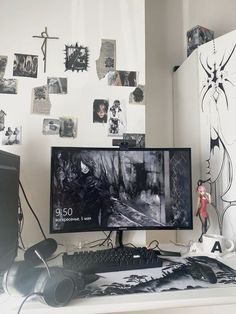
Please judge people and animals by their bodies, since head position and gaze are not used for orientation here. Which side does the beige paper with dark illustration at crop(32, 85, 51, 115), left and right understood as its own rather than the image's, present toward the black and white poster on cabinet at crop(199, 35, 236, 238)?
left

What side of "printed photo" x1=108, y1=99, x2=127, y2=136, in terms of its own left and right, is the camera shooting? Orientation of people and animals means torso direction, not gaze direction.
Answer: front

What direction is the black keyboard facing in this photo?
toward the camera

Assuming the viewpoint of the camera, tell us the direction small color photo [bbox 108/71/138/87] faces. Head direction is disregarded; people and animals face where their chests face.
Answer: facing the viewer

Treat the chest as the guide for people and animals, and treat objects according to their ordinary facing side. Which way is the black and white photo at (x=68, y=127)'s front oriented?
toward the camera

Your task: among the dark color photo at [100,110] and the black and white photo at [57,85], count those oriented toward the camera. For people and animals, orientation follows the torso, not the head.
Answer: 2
